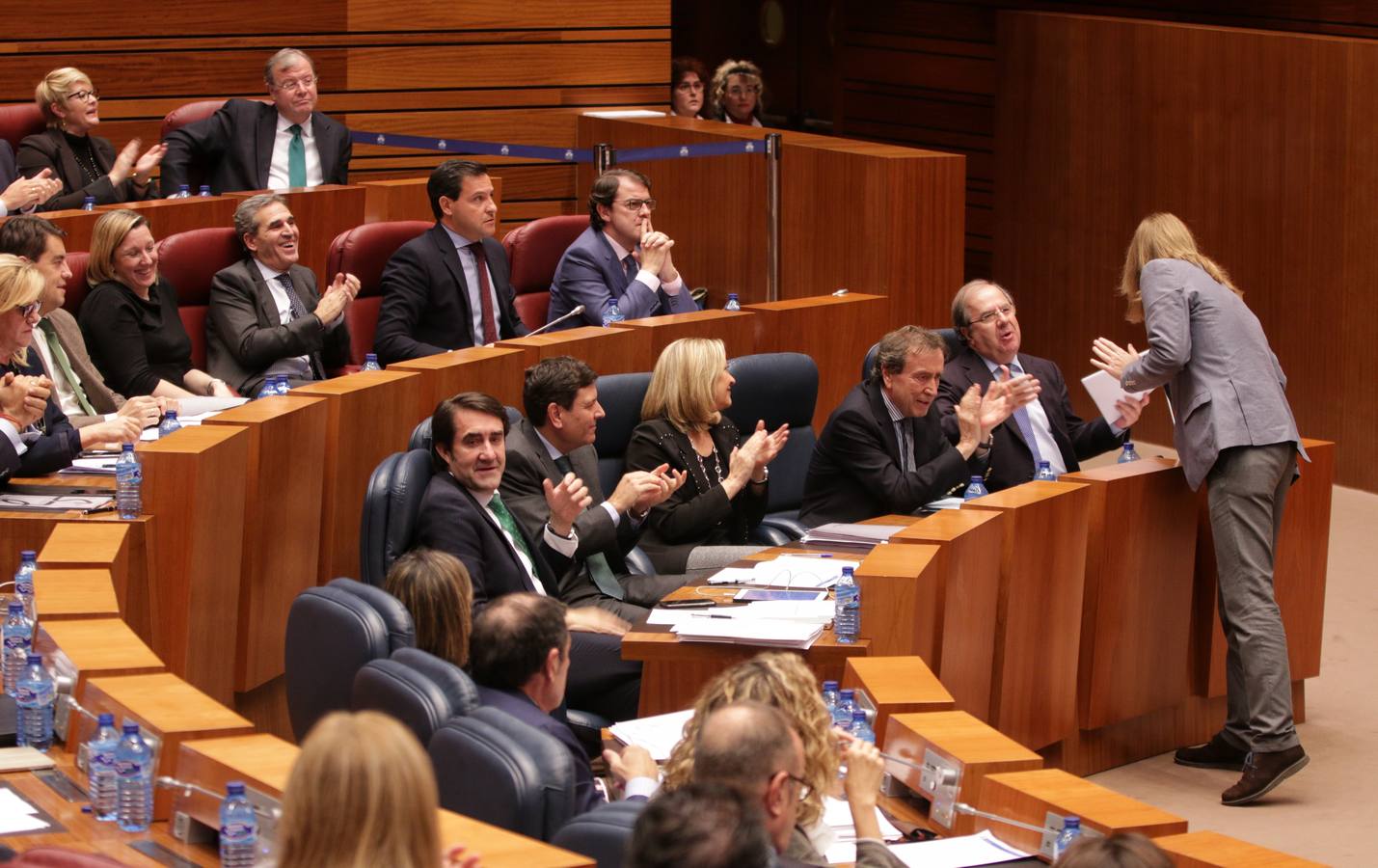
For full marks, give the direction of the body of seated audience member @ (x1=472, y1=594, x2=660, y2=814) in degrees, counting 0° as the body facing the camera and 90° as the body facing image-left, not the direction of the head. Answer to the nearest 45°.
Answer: approximately 225°

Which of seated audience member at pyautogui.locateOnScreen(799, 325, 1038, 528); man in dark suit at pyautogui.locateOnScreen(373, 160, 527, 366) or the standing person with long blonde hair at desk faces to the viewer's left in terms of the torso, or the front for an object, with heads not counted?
the standing person with long blonde hair at desk

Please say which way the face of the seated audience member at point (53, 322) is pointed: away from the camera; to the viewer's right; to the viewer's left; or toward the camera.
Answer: to the viewer's right

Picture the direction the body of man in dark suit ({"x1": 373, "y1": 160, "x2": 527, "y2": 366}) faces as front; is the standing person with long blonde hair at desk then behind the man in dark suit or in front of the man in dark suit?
in front

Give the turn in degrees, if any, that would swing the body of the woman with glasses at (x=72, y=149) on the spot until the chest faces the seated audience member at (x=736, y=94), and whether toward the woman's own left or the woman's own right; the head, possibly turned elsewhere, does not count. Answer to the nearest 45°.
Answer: approximately 90° to the woman's own left

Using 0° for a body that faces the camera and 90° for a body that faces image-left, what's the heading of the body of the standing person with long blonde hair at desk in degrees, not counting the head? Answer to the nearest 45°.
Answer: approximately 90°

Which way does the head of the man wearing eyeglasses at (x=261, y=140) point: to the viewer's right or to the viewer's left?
to the viewer's right

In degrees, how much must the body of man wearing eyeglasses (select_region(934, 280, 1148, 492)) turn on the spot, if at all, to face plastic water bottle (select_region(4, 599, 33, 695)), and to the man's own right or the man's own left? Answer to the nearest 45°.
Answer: approximately 90° to the man's own right

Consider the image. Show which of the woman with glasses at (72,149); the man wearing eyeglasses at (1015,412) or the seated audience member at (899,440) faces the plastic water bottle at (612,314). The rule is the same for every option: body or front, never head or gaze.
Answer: the woman with glasses

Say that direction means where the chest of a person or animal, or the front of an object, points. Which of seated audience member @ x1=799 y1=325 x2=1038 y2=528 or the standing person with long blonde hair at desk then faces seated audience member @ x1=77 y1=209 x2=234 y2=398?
the standing person with long blonde hair at desk

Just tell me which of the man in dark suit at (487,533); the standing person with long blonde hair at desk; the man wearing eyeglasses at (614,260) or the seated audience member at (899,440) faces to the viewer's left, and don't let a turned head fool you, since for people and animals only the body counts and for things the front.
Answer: the standing person with long blonde hair at desk

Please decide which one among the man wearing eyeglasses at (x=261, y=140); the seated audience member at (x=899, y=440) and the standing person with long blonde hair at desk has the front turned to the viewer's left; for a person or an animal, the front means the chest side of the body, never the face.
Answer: the standing person with long blonde hair at desk

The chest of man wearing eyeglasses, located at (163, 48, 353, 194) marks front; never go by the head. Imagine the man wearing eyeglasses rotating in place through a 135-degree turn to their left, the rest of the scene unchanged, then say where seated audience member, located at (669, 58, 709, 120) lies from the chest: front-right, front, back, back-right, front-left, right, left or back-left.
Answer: front-right

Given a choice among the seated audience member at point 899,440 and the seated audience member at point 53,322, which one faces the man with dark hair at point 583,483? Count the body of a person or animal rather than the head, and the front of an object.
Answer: the seated audience member at point 53,322
